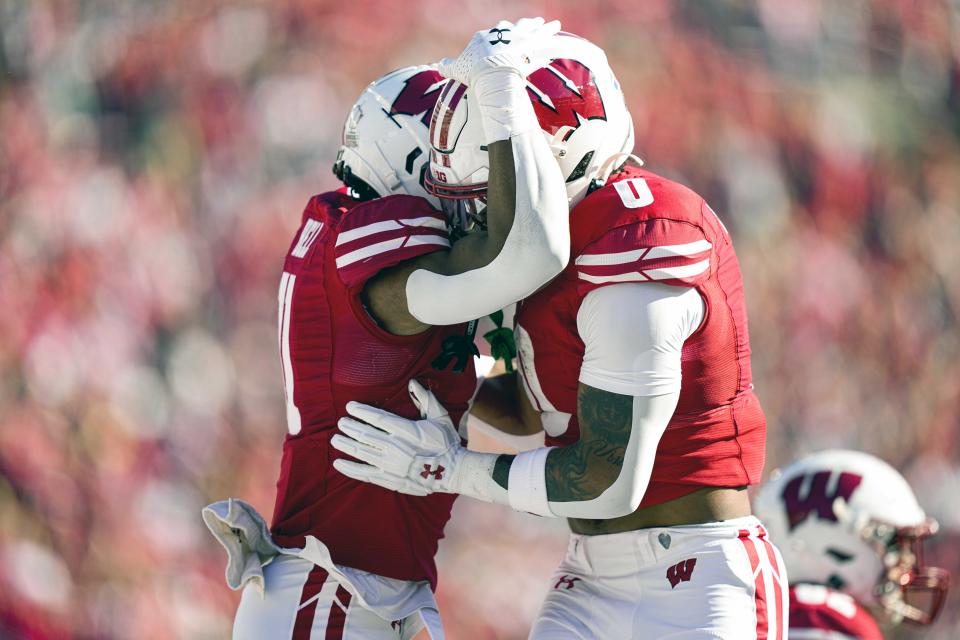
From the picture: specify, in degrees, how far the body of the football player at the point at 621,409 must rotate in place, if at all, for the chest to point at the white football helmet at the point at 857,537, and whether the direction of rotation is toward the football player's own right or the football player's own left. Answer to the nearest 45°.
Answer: approximately 135° to the football player's own right

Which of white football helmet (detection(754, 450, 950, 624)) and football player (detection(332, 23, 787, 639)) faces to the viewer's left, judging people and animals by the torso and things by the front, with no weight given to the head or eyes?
the football player

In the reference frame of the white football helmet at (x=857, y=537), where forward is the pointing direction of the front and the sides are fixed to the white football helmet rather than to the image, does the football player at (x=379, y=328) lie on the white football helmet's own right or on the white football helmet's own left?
on the white football helmet's own right

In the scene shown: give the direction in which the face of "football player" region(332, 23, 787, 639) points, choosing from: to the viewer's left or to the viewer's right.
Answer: to the viewer's left

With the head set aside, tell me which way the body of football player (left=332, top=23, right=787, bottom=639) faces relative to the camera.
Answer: to the viewer's left

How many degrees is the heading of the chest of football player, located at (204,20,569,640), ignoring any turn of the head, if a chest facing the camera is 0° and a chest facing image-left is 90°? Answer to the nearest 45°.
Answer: approximately 270°

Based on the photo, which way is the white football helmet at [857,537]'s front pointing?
to the viewer's right

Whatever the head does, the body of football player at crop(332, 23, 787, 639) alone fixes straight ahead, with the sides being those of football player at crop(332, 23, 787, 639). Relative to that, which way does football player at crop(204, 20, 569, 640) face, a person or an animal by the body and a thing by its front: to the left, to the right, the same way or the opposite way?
the opposite way

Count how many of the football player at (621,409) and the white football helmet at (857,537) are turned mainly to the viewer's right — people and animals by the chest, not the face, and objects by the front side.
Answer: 1
